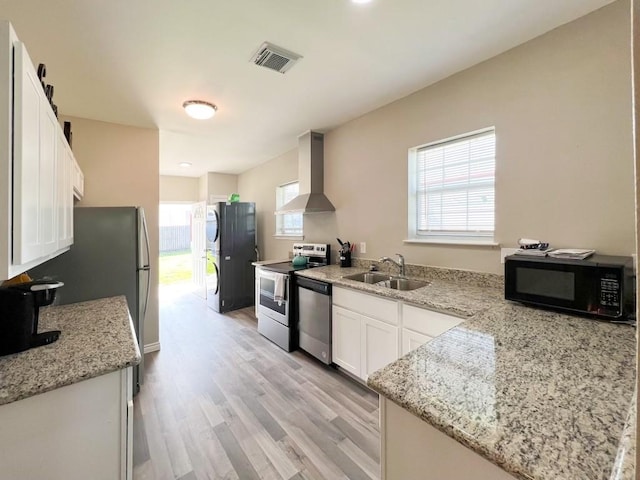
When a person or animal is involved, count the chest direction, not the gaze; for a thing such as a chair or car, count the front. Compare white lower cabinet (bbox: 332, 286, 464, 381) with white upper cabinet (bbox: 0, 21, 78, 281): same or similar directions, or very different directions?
very different directions

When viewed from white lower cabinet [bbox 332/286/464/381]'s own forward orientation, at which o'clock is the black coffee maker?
The black coffee maker is roughly at 12 o'clock from the white lower cabinet.

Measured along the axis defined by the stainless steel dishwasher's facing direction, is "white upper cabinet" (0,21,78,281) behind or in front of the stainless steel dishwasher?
in front

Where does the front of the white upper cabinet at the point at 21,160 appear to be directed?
to the viewer's right

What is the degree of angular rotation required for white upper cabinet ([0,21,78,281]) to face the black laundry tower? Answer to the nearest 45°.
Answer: approximately 45° to its left

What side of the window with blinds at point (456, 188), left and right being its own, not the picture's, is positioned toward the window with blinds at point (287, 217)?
right

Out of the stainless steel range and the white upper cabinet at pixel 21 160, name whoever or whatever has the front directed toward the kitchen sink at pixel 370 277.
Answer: the white upper cabinet

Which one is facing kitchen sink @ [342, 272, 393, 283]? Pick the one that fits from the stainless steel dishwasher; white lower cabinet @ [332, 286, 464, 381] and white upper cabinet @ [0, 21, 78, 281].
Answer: the white upper cabinet

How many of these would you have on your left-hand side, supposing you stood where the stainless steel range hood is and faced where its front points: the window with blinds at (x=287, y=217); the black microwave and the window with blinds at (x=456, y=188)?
2

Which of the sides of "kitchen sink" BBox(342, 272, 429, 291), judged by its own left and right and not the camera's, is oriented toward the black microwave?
left

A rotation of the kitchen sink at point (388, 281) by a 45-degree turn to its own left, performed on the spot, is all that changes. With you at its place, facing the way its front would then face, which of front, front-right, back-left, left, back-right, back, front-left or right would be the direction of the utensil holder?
back-right

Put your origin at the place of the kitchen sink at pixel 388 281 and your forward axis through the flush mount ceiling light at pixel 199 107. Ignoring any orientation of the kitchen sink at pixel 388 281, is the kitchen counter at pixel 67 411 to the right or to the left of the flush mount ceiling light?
left

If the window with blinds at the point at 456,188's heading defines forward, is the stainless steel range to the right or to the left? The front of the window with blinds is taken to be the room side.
on its right
